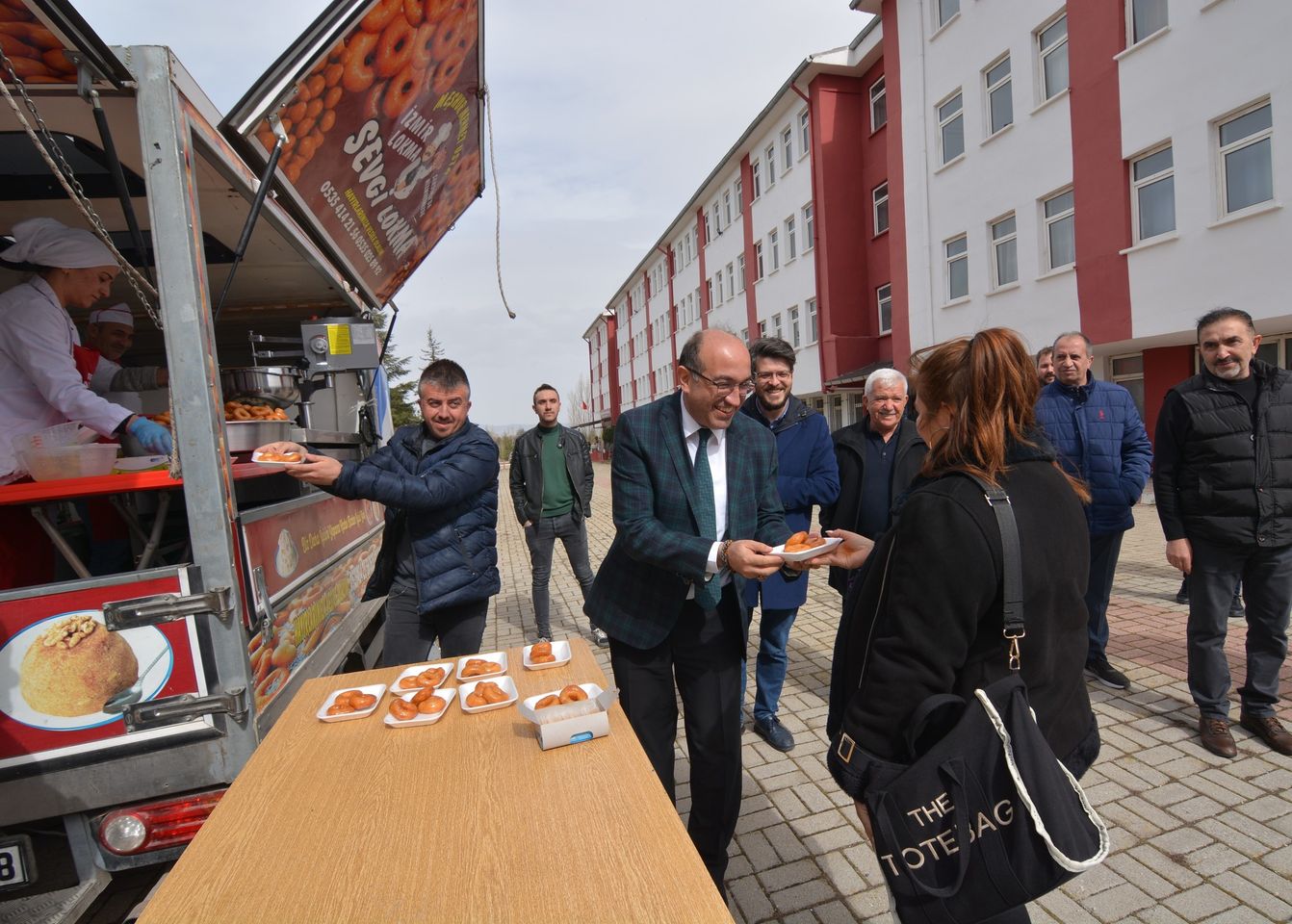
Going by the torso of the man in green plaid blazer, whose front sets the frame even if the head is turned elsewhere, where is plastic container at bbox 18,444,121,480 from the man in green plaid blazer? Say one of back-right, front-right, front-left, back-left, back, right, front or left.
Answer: back-right

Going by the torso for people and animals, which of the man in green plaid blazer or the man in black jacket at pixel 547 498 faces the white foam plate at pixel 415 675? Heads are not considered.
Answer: the man in black jacket

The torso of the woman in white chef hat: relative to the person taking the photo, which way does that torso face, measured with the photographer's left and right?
facing to the right of the viewer

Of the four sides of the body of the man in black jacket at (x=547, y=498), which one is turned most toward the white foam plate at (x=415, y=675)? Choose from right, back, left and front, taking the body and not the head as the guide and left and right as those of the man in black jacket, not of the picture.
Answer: front

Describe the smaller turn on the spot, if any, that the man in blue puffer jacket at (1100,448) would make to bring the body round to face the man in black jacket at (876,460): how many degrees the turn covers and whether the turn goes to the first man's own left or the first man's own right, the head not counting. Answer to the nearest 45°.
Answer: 0° — they already face them

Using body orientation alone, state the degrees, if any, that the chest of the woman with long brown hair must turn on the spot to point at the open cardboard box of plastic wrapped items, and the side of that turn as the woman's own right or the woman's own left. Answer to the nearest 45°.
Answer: approximately 45° to the woman's own left

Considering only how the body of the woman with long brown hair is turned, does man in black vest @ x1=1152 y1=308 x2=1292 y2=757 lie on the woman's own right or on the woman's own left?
on the woman's own right

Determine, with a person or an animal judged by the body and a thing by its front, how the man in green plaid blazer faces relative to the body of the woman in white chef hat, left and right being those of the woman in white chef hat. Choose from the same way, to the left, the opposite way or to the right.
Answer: to the right

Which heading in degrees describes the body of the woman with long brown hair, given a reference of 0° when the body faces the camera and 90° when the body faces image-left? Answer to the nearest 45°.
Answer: approximately 135°

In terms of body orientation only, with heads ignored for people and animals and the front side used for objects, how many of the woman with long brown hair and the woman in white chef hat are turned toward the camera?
0

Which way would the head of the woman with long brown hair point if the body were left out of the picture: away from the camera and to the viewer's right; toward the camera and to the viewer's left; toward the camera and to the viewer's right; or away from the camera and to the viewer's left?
away from the camera and to the viewer's left

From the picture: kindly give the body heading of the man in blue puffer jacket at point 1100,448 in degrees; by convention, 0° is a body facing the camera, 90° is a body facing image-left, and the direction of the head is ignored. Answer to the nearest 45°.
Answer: approximately 45°

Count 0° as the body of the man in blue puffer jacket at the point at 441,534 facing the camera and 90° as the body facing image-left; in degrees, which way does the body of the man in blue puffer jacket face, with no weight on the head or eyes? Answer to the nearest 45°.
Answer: approximately 45°
